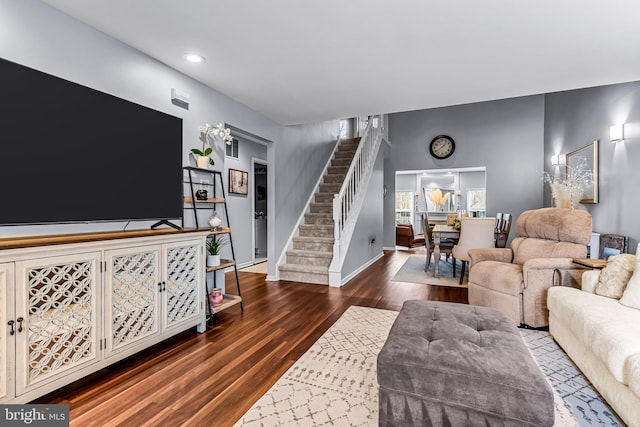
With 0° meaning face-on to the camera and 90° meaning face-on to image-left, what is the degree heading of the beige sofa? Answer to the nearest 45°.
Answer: approximately 45°

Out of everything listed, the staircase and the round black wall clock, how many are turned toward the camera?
2

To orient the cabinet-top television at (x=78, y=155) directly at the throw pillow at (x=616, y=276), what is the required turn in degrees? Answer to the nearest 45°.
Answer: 0° — it already faces it

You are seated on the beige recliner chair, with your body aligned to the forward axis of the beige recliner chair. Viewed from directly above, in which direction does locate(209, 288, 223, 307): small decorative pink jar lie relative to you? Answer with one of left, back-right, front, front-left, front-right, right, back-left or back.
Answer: front

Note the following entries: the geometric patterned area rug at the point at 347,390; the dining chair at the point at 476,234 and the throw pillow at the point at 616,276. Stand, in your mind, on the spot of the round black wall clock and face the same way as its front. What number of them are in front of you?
3

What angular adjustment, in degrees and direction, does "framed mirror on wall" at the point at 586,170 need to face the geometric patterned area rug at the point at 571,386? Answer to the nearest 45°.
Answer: approximately 90° to its left

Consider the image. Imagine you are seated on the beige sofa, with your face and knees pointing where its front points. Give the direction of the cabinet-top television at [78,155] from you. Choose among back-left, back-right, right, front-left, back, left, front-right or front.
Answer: front

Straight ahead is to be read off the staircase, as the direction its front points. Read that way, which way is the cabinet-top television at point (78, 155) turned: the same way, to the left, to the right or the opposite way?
to the left

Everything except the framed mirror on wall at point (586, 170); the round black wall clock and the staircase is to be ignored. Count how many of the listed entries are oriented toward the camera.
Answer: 2

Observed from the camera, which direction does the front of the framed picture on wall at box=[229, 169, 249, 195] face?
facing the viewer and to the right of the viewer

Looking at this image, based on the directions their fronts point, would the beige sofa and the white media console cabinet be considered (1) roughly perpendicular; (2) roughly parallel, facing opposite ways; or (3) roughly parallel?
roughly parallel, facing opposite ways

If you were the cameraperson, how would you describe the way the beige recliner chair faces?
facing the viewer and to the left of the viewer

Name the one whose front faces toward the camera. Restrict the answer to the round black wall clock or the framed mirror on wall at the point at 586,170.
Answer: the round black wall clock

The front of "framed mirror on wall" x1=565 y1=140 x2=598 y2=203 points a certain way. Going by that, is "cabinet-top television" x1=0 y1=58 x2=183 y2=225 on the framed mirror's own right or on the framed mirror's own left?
on the framed mirror's own left

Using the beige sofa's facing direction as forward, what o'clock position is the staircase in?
The staircase is roughly at 2 o'clock from the beige sofa.

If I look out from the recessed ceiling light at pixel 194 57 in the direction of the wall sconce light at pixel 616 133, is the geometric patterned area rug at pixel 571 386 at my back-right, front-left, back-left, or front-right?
front-right

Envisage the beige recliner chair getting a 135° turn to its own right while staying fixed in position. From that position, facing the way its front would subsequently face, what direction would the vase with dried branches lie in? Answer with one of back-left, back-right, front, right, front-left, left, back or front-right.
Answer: front

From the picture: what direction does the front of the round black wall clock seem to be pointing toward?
toward the camera

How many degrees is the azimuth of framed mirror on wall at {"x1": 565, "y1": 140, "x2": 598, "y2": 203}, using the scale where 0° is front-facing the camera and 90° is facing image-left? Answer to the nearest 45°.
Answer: approximately 90°
